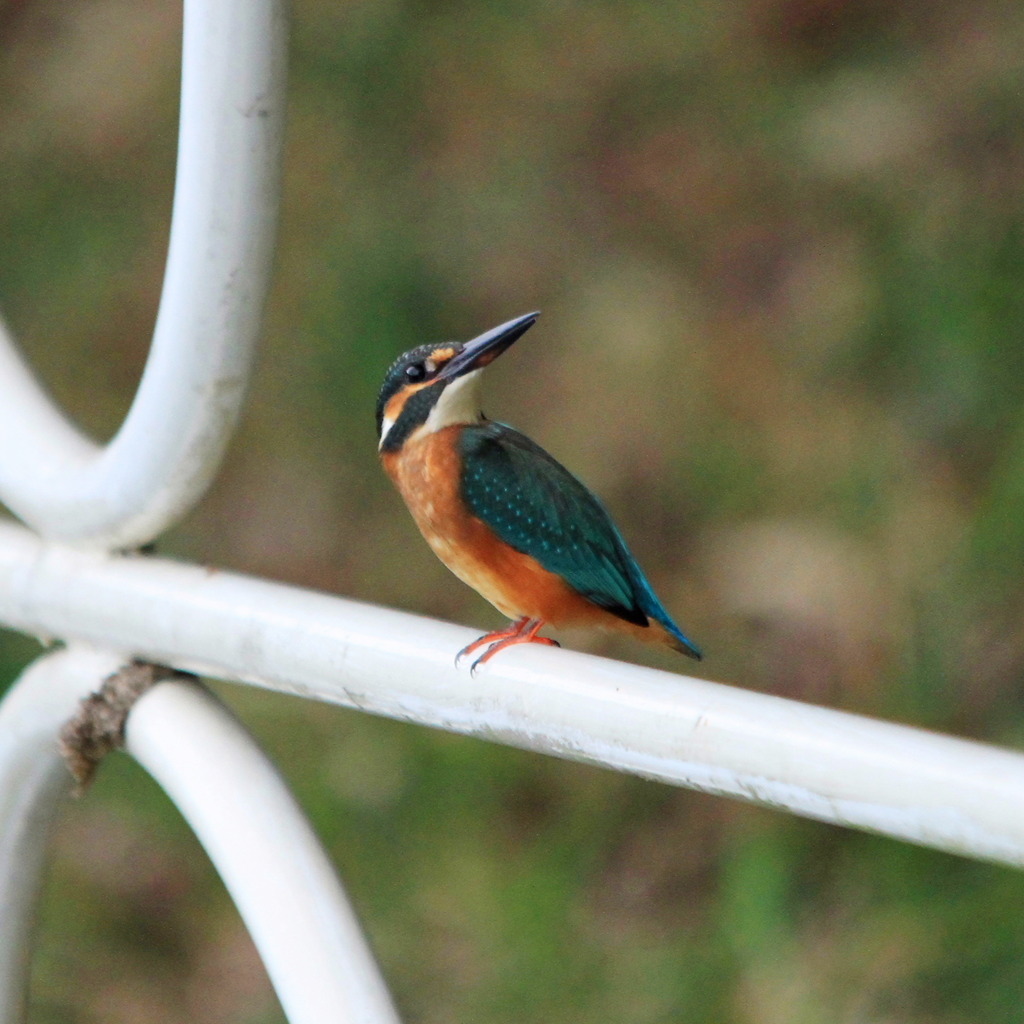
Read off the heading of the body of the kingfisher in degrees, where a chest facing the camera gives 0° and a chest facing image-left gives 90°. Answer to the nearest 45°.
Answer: approximately 90°
